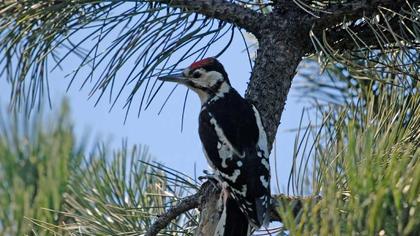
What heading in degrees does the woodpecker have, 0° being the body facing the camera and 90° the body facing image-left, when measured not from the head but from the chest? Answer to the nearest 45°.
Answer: approximately 135°
